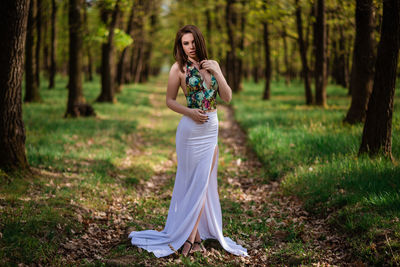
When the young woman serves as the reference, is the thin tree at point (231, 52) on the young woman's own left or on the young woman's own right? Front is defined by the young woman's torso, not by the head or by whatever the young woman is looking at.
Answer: on the young woman's own left

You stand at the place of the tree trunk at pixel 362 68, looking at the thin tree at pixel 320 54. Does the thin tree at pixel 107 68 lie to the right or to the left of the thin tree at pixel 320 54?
left

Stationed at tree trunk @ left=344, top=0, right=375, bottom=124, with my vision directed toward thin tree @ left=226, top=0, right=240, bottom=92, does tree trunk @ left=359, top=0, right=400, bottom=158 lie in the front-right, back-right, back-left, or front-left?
back-left

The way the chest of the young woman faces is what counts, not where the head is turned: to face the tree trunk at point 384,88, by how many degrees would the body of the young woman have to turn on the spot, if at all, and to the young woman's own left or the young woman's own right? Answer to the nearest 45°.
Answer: approximately 90° to the young woman's own left

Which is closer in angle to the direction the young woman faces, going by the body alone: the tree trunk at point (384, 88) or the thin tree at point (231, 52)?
the tree trunk

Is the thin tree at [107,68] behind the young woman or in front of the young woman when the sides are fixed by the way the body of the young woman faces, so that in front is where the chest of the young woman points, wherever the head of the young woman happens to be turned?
behind
